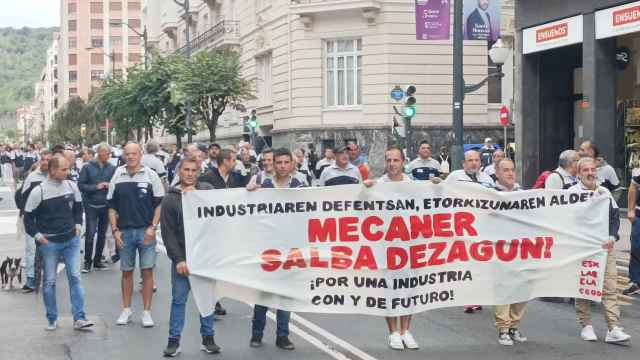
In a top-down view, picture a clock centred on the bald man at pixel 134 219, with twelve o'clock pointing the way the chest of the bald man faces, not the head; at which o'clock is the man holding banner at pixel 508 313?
The man holding banner is roughly at 10 o'clock from the bald man.

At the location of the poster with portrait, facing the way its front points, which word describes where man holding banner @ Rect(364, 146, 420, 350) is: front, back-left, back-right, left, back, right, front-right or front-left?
front

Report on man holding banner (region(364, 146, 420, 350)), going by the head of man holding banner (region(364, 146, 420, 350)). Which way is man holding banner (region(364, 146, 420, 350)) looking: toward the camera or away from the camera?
toward the camera

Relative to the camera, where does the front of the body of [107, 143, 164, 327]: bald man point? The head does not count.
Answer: toward the camera

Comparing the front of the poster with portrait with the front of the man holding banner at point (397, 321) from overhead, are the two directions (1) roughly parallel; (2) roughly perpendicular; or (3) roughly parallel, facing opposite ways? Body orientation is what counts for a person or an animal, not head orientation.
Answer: roughly parallel

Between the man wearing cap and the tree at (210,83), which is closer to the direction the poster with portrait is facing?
the man wearing cap

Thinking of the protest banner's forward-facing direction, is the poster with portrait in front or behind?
behind

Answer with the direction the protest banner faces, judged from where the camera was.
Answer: facing the viewer

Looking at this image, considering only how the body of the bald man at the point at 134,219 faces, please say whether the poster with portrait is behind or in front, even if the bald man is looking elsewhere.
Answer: behind

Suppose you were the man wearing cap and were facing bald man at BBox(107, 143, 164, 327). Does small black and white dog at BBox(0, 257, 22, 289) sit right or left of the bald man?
right

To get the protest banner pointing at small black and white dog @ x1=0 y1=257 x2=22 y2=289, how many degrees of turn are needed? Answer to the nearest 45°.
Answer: approximately 135° to its right

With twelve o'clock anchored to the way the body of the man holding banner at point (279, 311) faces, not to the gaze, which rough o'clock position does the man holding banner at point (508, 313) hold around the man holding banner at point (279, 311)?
the man holding banner at point (508, 313) is roughly at 9 o'clock from the man holding banner at point (279, 311).

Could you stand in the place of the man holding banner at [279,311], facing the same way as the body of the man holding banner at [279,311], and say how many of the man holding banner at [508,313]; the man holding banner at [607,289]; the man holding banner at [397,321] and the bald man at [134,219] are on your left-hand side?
3

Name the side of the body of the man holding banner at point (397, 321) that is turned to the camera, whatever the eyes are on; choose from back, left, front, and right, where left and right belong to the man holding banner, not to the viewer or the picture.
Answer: front
